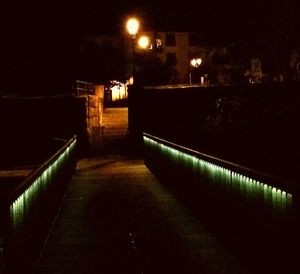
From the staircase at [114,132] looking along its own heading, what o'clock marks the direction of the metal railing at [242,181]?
The metal railing is roughly at 12 o'clock from the staircase.

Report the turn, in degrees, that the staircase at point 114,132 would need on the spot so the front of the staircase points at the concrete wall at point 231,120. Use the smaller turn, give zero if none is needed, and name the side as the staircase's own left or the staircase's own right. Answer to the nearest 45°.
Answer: approximately 45° to the staircase's own left

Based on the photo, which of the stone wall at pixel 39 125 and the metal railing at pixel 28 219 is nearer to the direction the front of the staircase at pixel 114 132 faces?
the metal railing

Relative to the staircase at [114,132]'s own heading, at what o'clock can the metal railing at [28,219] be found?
The metal railing is roughly at 12 o'clock from the staircase.

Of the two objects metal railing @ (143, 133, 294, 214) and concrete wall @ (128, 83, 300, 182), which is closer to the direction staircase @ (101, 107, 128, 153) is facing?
the metal railing

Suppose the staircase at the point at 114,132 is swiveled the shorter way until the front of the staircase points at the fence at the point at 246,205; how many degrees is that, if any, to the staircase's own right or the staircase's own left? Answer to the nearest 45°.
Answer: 0° — it already faces it

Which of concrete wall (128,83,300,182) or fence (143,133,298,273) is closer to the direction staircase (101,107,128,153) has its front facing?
the fence

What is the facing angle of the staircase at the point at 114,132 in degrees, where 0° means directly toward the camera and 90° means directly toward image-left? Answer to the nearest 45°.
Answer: approximately 0°
